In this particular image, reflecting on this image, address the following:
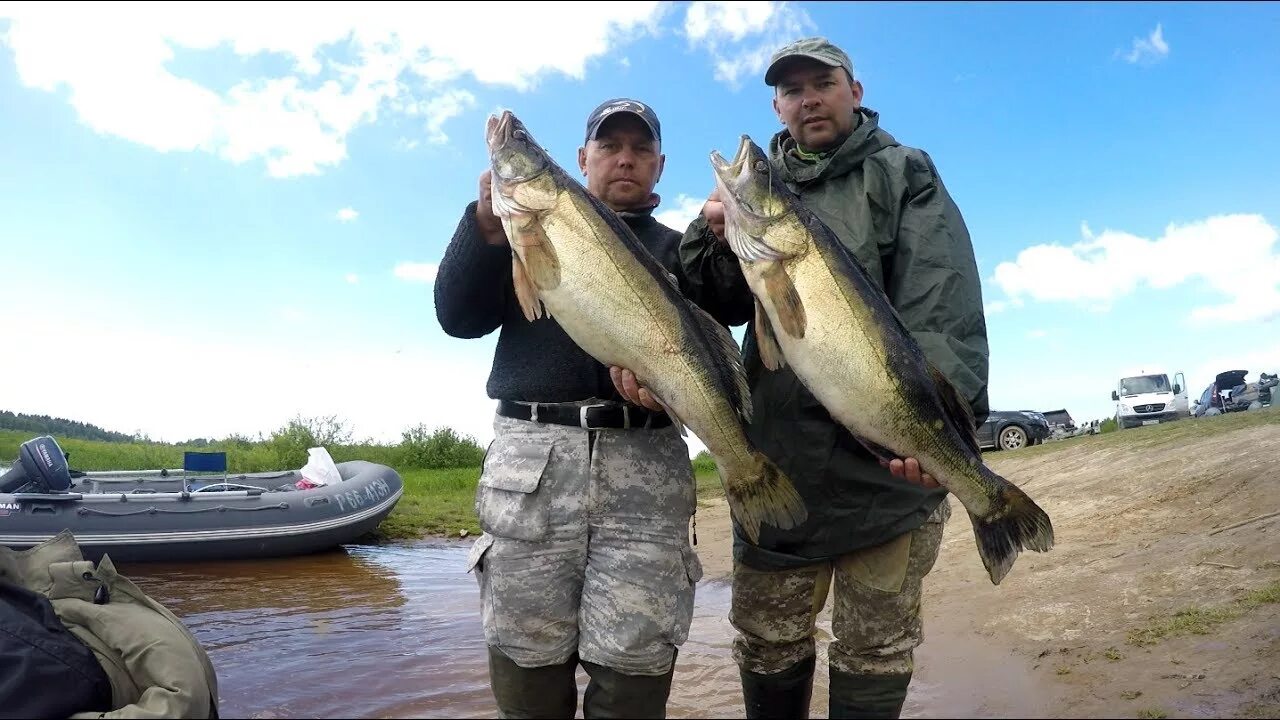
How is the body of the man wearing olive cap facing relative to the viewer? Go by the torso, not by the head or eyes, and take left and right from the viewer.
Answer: facing the viewer

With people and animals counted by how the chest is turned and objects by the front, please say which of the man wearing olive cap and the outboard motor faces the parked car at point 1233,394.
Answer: the outboard motor

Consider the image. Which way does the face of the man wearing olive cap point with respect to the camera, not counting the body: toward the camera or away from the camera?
toward the camera

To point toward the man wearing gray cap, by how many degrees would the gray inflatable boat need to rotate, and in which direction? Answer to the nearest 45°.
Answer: approximately 90° to its right

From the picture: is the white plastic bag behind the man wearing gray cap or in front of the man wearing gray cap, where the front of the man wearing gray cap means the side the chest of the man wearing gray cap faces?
behind

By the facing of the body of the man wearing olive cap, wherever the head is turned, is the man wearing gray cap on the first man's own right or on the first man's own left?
on the first man's own right

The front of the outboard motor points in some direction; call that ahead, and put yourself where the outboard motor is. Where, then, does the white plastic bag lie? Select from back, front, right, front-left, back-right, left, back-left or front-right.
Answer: front

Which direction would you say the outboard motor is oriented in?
to the viewer's right

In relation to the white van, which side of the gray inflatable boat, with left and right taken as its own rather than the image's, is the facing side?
front

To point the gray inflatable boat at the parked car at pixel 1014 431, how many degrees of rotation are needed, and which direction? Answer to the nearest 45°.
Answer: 0° — it already faces it

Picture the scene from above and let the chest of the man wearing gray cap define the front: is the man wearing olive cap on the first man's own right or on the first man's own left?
on the first man's own left

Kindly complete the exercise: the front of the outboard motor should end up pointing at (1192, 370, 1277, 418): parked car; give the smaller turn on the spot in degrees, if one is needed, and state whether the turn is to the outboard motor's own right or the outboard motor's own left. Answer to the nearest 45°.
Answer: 0° — it already faces it

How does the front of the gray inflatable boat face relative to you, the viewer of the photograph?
facing to the right of the viewer

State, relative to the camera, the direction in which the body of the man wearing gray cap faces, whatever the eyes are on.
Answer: toward the camera

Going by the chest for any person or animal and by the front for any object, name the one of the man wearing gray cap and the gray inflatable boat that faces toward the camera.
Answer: the man wearing gray cap

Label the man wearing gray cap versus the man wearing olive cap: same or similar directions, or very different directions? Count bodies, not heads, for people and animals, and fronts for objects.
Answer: same or similar directions

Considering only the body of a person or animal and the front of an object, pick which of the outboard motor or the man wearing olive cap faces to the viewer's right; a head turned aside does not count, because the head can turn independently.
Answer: the outboard motor
